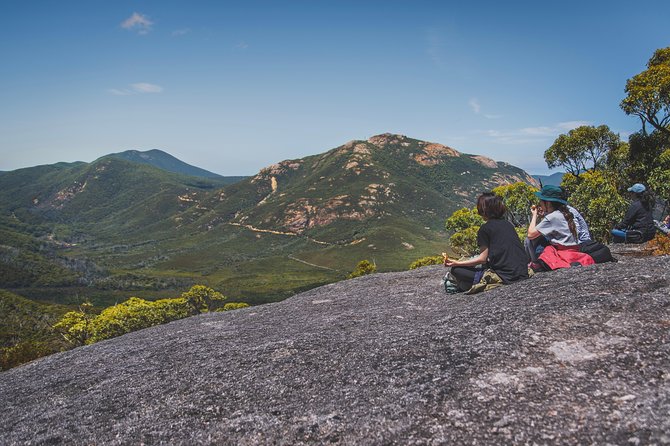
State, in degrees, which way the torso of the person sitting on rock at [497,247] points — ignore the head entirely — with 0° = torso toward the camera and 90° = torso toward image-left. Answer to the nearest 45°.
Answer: approximately 135°

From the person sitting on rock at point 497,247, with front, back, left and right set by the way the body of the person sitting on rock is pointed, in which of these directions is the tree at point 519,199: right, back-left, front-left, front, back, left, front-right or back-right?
front-right

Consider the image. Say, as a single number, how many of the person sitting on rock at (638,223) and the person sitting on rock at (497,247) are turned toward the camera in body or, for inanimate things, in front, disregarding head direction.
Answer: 0

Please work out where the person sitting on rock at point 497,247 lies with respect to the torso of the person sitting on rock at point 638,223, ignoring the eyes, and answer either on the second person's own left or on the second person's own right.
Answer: on the second person's own left

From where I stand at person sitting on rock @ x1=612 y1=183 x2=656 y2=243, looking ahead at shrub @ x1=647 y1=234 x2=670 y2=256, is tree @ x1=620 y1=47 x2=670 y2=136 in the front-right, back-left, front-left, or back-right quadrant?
back-left

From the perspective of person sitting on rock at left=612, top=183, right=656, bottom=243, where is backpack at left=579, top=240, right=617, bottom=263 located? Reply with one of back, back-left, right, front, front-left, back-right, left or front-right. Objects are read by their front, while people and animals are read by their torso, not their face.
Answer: left

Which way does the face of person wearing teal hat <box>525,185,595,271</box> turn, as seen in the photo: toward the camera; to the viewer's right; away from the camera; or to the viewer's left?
to the viewer's left

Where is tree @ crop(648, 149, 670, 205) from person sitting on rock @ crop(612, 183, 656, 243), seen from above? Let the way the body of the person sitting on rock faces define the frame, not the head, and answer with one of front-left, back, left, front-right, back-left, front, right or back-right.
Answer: right

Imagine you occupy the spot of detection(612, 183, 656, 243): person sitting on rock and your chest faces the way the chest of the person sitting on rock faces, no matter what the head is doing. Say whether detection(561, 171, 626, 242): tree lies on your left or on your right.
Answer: on your right

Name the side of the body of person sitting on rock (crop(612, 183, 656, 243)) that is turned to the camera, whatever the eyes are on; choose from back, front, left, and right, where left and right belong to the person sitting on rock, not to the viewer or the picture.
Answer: left

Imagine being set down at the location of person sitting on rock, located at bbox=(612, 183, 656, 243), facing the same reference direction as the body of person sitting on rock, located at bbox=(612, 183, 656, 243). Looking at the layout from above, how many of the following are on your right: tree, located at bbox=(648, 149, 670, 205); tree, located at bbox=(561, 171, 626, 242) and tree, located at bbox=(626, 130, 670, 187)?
3
